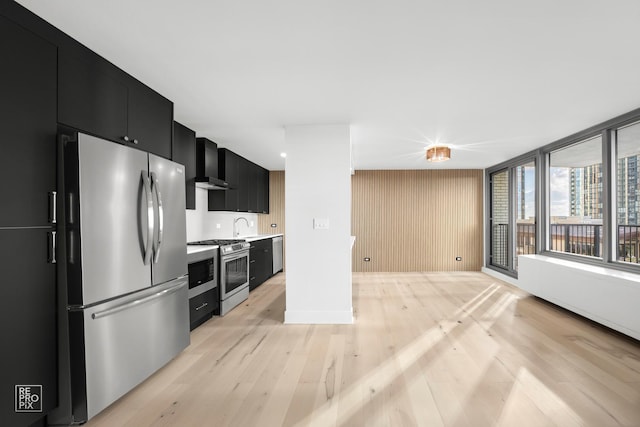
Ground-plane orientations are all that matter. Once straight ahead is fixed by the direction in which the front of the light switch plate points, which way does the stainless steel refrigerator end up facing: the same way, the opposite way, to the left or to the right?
to the left

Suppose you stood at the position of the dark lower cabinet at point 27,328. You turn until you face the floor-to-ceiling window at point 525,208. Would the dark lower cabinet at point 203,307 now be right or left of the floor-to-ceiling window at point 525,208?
left

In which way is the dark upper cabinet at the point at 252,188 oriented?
to the viewer's right

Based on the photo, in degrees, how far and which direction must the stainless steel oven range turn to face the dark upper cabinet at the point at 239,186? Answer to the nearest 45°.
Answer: approximately 135° to its left

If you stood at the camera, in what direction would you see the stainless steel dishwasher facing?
facing to the right of the viewer

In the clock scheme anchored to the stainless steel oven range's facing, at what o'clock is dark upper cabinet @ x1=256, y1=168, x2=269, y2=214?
The dark upper cabinet is roughly at 8 o'clock from the stainless steel oven range.

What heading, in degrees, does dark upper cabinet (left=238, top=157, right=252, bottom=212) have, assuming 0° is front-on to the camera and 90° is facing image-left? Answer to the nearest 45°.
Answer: approximately 270°

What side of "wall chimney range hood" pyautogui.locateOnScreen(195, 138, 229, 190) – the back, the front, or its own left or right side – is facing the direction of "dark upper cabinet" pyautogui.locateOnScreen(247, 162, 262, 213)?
left

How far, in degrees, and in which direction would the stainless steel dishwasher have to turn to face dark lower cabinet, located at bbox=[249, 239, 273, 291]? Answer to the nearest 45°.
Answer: approximately 90° to its right

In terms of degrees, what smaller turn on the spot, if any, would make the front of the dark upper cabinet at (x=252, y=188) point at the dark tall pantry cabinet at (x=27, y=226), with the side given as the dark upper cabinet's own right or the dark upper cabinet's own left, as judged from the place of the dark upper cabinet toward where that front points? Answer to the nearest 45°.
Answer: approximately 90° to the dark upper cabinet's own right

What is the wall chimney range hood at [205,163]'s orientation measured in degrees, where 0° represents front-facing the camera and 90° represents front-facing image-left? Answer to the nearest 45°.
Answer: approximately 315°

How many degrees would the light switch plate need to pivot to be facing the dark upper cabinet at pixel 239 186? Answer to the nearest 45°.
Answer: approximately 135° to its right

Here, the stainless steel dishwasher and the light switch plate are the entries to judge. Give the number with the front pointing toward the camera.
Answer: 1
